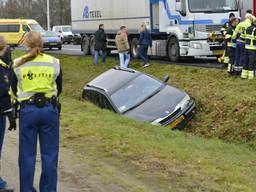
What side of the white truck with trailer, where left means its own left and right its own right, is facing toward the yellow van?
back

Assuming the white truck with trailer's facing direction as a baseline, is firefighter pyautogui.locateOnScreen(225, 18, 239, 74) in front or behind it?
in front

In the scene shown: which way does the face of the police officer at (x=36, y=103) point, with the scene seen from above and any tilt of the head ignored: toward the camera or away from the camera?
away from the camera

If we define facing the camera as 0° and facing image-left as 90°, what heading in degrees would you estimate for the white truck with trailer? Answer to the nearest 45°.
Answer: approximately 315°

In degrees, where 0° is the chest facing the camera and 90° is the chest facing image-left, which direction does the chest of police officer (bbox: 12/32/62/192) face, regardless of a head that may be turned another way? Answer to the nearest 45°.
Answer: approximately 180°

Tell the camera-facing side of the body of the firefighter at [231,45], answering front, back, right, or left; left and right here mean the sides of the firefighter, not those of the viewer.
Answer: right

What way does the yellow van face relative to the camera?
to the viewer's right

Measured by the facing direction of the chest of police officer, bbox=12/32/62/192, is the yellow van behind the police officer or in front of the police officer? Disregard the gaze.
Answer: in front

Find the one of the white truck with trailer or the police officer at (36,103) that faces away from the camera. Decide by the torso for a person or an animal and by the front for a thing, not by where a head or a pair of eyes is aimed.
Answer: the police officer
